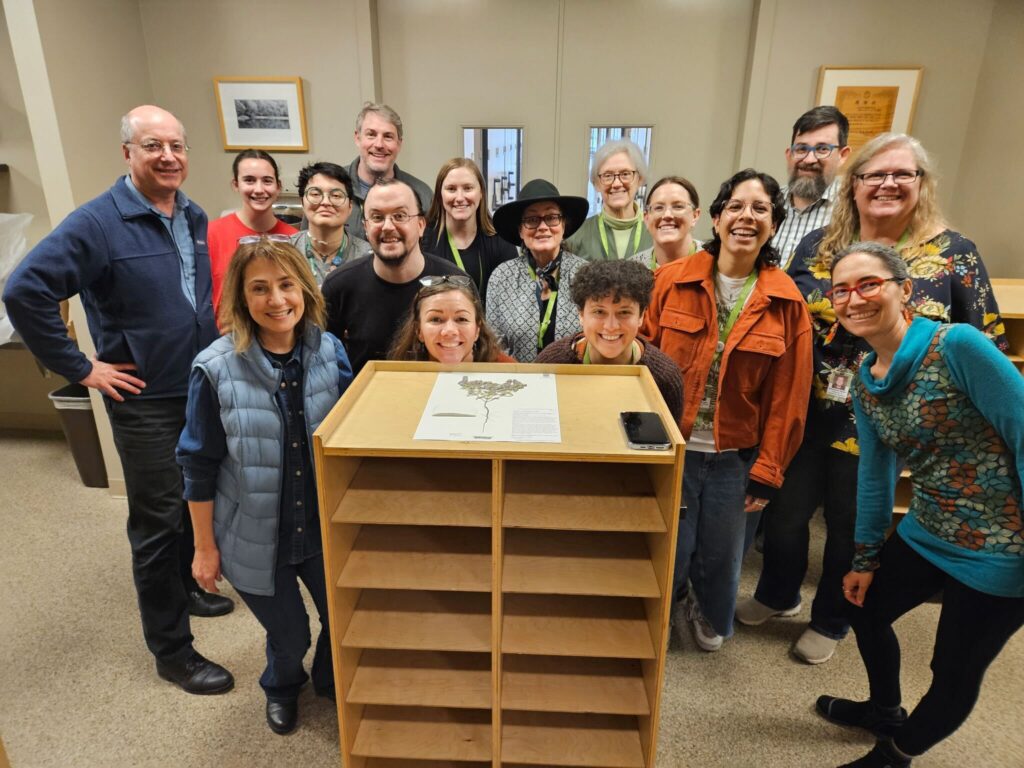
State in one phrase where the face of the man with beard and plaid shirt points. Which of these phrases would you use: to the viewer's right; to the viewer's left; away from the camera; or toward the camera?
toward the camera

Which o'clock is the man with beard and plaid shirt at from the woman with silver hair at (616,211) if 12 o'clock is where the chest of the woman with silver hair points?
The man with beard and plaid shirt is roughly at 9 o'clock from the woman with silver hair.

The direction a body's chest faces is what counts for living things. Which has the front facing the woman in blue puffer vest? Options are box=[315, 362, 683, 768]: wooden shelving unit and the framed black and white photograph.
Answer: the framed black and white photograph

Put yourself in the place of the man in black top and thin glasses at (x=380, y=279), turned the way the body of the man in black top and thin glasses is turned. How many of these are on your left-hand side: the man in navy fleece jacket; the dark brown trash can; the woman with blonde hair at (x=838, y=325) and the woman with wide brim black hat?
2

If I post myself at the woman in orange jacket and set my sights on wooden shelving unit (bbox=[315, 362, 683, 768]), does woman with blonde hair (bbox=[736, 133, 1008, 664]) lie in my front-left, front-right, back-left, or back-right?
back-left

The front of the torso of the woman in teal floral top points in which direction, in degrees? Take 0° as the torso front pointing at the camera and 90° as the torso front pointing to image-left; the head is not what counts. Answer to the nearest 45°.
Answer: approximately 45°

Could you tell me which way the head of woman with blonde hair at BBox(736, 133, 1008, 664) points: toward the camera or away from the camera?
toward the camera

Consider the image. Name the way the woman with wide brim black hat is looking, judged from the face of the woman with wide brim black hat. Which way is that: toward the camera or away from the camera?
toward the camera

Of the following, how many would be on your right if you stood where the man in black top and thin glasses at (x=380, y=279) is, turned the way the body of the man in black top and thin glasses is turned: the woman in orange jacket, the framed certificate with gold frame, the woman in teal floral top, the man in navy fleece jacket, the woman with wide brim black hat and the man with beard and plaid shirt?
1

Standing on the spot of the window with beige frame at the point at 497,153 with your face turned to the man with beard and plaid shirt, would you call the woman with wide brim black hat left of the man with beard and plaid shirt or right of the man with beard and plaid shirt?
right

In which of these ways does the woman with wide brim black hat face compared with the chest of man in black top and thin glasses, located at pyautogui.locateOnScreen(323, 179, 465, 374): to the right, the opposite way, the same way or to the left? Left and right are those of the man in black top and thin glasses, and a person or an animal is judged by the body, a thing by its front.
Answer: the same way

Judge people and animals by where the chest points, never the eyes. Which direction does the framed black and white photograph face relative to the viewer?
toward the camera

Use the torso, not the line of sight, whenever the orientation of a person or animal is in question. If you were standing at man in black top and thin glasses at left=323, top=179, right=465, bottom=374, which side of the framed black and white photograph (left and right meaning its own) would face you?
front

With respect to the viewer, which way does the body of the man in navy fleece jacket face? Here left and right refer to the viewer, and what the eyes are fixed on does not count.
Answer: facing the viewer and to the right of the viewer

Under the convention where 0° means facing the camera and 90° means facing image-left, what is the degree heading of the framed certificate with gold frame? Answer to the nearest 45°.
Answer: approximately 0°

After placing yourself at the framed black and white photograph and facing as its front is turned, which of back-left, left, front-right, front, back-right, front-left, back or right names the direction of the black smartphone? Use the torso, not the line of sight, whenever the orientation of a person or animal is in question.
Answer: front

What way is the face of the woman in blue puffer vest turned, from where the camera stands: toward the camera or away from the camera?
toward the camera

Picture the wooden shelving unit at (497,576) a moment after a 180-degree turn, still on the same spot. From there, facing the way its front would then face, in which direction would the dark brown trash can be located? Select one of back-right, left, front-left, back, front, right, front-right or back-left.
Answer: front-left
